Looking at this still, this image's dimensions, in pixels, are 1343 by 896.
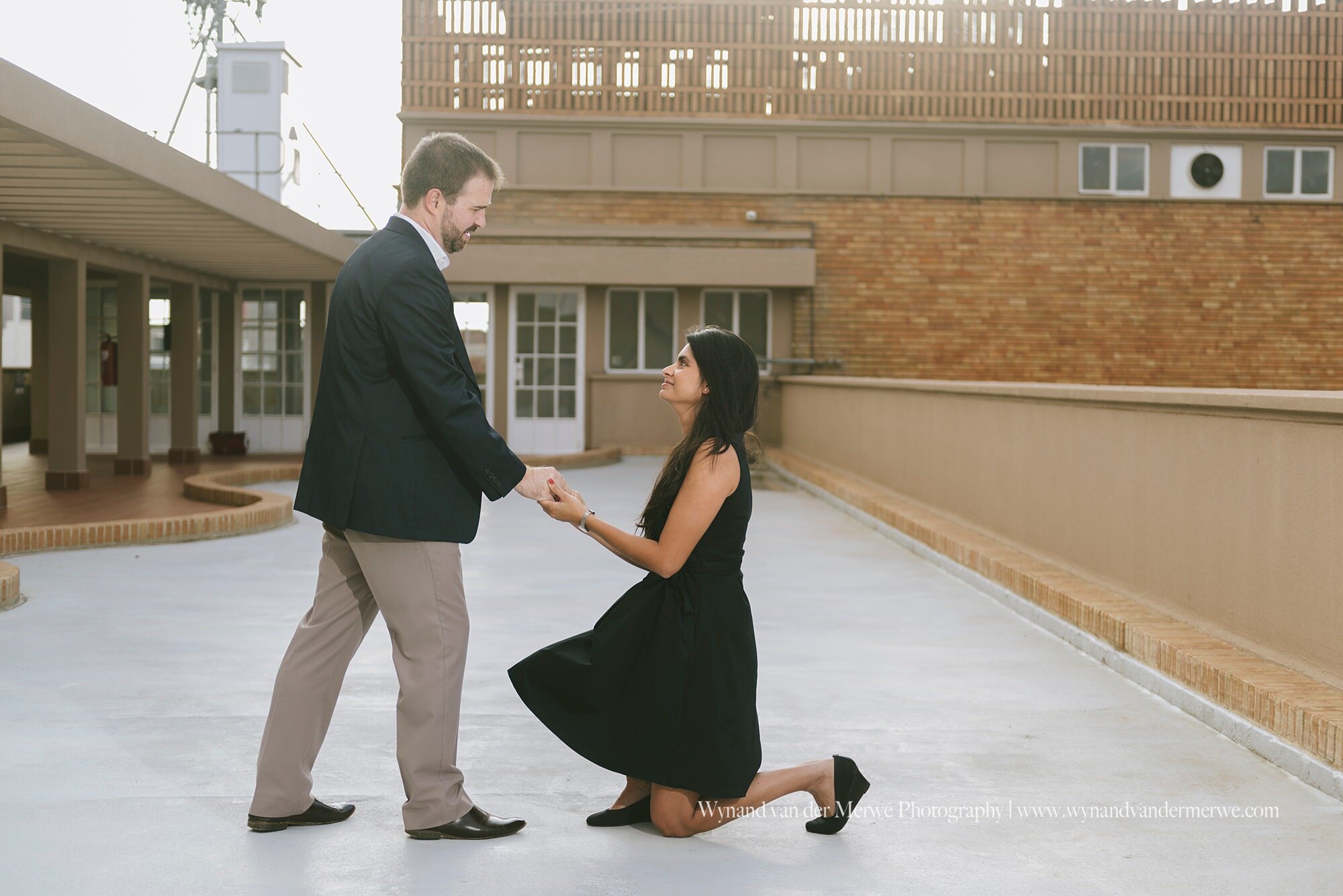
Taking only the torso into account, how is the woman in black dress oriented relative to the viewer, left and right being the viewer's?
facing to the left of the viewer

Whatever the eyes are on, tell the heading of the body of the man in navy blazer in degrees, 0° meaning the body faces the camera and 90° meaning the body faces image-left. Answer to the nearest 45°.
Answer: approximately 270°

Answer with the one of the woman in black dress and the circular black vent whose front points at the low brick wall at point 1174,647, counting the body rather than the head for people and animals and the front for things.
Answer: the circular black vent

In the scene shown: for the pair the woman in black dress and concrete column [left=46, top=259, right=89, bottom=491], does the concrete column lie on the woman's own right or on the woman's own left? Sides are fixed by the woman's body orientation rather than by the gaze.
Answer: on the woman's own right

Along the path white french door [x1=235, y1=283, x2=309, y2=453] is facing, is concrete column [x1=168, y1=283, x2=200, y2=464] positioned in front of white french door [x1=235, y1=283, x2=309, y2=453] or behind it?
in front

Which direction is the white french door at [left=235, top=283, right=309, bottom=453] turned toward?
toward the camera

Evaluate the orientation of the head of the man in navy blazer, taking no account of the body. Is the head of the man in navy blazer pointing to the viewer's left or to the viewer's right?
to the viewer's right

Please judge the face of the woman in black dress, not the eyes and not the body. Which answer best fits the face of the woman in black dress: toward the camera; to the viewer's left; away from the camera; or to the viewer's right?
to the viewer's left

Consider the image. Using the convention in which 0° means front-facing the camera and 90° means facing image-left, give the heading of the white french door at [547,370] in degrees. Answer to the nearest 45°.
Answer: approximately 0°

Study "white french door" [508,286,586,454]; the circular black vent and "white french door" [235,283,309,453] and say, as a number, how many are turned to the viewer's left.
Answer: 0

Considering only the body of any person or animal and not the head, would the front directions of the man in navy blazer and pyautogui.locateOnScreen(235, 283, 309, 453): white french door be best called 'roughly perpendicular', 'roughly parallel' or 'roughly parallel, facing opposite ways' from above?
roughly perpendicular
